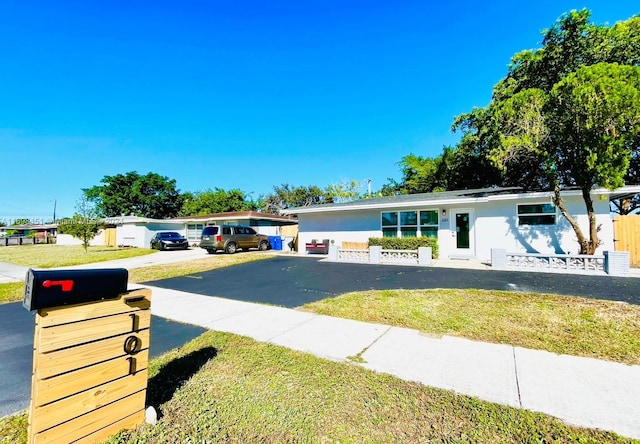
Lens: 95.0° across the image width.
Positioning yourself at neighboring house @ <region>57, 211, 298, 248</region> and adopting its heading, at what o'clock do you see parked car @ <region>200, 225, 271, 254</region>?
The parked car is roughly at 10 o'clock from the neighboring house.

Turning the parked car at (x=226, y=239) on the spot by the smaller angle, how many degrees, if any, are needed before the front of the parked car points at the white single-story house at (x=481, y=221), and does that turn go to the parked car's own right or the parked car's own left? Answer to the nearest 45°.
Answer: approximately 90° to the parked car's own right

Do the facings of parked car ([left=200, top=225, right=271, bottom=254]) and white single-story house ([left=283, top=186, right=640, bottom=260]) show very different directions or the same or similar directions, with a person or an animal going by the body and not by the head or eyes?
very different directions

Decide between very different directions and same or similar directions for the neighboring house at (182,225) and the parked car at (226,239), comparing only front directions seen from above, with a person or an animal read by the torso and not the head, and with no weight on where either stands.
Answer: very different directions

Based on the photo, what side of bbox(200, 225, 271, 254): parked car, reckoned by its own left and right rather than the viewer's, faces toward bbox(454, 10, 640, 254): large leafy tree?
right

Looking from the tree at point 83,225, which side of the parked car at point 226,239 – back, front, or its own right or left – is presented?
left

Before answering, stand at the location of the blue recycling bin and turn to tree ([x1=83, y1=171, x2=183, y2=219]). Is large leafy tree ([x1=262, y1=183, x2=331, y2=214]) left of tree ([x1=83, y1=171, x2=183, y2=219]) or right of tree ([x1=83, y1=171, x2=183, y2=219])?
right

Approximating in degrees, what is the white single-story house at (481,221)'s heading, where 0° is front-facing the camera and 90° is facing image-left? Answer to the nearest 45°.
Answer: approximately 0°

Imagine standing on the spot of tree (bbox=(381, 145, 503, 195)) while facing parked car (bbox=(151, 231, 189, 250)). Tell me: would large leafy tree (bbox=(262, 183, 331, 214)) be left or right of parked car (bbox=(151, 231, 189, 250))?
right

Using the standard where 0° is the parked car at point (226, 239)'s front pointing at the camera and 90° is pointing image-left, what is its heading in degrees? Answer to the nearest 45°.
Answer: approximately 225°

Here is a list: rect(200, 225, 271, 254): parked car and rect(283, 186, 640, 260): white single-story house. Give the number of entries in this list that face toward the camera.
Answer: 1

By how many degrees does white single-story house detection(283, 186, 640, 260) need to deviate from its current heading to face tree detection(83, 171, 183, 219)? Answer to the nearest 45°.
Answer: approximately 90° to its right

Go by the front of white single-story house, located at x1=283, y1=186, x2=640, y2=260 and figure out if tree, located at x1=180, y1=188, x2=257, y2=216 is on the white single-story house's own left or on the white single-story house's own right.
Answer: on the white single-story house's own right
